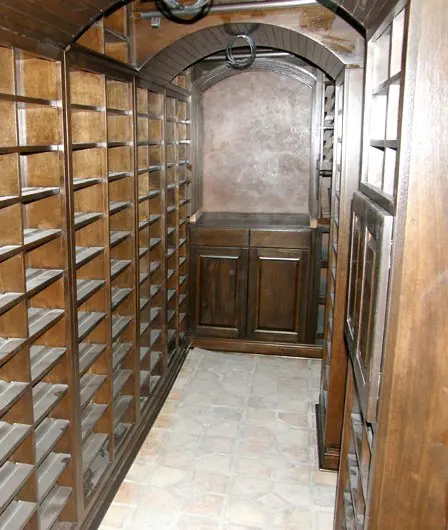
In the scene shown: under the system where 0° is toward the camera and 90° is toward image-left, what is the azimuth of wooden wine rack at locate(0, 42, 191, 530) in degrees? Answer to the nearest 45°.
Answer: approximately 315°

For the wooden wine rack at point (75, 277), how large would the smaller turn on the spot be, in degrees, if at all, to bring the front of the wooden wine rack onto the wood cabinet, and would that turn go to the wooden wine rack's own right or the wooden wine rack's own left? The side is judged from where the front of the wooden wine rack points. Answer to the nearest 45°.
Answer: approximately 90° to the wooden wine rack's own left

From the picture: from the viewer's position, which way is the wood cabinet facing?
facing the viewer

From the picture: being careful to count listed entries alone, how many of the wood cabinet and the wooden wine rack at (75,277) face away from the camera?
0
